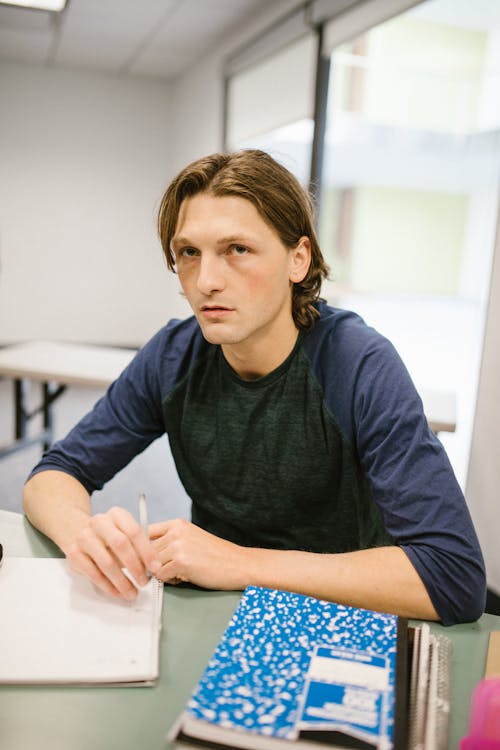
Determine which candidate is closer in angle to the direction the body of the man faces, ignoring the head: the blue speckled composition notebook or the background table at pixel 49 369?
the blue speckled composition notebook

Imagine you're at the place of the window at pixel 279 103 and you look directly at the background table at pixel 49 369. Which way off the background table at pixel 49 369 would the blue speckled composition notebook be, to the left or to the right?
left

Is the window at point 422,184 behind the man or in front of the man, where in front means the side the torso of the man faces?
behind

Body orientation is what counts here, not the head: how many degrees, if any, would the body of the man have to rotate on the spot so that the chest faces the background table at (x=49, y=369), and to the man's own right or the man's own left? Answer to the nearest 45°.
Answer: approximately 90° to the man's own right

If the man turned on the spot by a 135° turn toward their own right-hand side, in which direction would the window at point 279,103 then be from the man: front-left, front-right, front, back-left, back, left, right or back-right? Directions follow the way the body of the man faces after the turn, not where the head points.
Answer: front

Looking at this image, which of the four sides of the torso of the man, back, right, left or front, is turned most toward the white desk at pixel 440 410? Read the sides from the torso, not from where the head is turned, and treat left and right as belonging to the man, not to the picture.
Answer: back

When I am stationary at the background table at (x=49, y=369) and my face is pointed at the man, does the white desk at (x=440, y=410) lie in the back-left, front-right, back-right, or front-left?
front-left

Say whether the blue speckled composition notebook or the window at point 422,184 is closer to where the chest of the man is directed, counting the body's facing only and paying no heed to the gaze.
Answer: the blue speckled composition notebook

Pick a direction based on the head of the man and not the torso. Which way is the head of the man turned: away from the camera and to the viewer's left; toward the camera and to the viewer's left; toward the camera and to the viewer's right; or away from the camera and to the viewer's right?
toward the camera and to the viewer's left

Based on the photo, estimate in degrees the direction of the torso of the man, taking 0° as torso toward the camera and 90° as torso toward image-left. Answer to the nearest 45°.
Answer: approximately 45°
